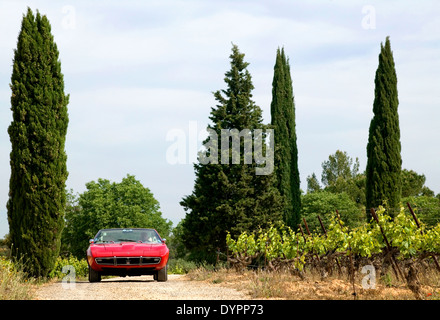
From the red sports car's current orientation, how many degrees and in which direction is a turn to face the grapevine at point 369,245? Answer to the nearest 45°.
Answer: approximately 45° to its left

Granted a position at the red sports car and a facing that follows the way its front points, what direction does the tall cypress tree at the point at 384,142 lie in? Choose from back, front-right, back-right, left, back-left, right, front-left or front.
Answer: back-left

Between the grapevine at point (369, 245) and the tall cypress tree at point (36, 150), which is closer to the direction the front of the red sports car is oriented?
the grapevine

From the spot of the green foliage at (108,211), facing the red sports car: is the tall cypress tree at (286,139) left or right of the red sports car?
left

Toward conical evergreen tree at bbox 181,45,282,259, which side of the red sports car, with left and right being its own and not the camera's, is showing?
back

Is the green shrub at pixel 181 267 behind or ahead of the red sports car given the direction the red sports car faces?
behind

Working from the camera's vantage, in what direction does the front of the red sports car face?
facing the viewer

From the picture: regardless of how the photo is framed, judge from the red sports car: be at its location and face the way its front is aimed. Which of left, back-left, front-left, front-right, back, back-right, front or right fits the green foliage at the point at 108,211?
back

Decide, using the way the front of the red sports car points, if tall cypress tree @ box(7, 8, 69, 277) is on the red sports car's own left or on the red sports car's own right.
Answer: on the red sports car's own right

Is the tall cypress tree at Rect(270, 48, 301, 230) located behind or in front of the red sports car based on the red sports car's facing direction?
behind
